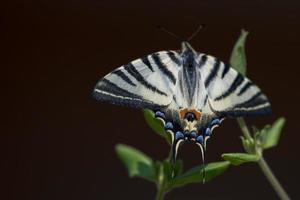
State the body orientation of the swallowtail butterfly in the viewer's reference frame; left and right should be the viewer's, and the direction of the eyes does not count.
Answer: facing away from the viewer
